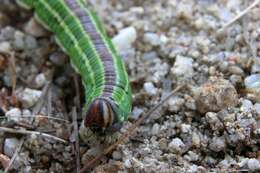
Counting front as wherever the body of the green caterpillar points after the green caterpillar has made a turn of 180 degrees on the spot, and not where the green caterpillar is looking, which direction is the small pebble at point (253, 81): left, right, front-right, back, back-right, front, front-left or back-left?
right

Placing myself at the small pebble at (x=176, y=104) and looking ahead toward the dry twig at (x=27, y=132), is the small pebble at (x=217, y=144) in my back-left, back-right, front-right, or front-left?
back-left

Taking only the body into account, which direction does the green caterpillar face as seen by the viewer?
toward the camera

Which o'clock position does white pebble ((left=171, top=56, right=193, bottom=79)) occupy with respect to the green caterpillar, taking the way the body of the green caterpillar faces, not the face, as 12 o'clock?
The white pebble is roughly at 9 o'clock from the green caterpillar.

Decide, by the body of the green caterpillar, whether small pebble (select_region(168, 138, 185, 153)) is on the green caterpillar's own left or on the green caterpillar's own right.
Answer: on the green caterpillar's own left
